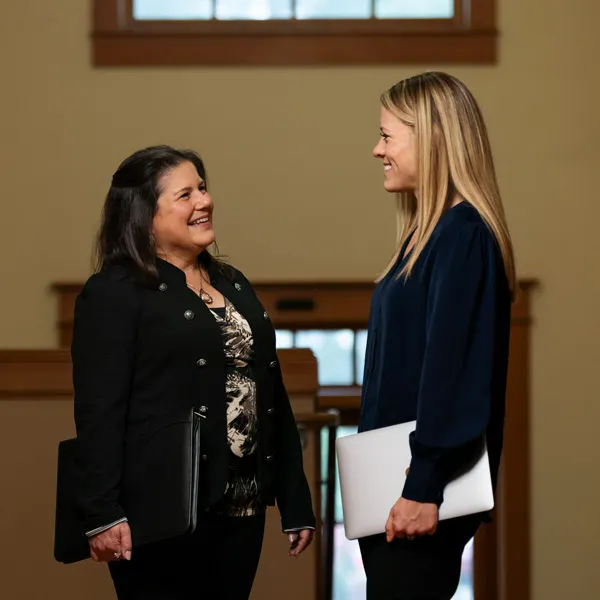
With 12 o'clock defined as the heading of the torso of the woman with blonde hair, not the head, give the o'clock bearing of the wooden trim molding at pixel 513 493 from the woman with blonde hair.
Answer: The wooden trim molding is roughly at 3 o'clock from the woman with blonde hair.

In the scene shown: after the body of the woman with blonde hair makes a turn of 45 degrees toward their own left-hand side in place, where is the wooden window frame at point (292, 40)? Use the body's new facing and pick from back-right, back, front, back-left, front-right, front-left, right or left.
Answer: back-right

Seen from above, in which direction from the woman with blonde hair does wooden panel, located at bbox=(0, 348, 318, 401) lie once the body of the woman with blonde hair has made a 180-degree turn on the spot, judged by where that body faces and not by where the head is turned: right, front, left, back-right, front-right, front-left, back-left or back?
back-left

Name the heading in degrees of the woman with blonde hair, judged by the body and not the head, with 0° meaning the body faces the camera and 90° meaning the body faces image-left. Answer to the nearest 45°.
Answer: approximately 90°

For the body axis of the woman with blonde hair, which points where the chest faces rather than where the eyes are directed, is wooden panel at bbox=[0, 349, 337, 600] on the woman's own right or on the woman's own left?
on the woman's own right

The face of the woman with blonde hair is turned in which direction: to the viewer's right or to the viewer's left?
to the viewer's left
